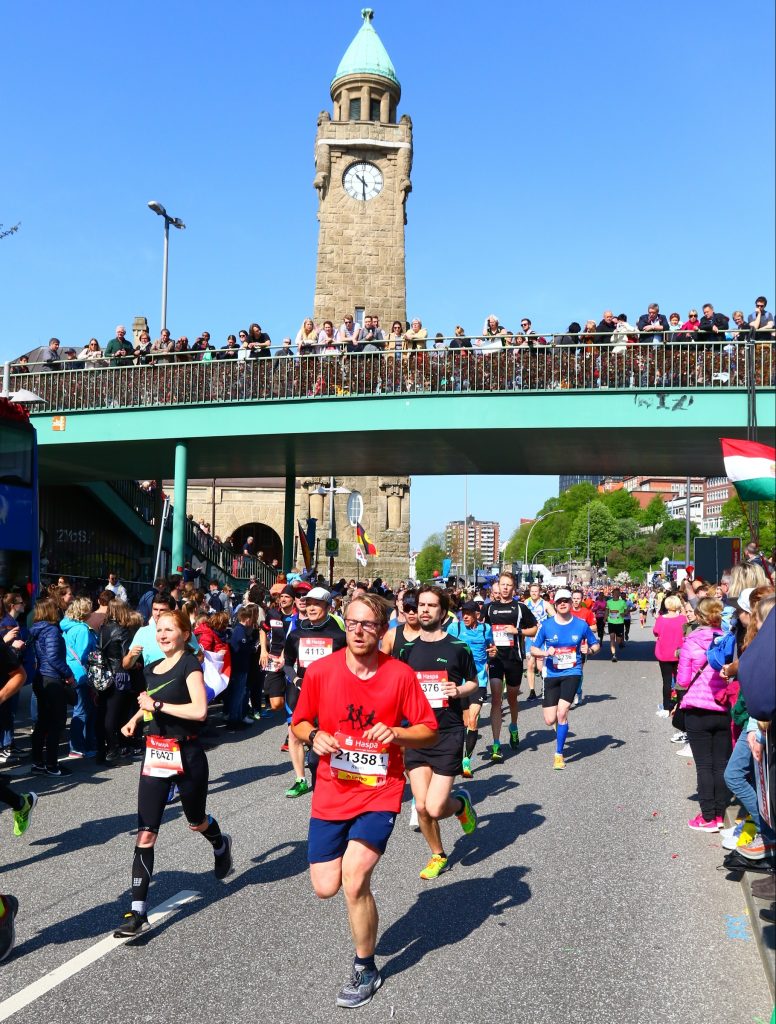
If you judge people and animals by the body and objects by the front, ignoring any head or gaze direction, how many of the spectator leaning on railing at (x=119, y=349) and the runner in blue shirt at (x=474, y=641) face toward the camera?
2

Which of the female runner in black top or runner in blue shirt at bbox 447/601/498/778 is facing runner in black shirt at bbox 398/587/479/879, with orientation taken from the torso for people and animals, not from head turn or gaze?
the runner in blue shirt

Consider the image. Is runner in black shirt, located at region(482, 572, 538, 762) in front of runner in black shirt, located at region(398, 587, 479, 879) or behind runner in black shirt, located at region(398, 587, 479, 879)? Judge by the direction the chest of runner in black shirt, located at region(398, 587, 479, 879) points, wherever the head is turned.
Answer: behind

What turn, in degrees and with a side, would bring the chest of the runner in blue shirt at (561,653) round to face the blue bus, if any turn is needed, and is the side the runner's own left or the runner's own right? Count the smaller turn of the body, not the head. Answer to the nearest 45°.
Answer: approximately 90° to the runner's own right

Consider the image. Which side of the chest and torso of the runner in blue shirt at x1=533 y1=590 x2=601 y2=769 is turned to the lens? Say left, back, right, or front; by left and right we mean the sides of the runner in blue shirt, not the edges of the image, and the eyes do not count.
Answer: front

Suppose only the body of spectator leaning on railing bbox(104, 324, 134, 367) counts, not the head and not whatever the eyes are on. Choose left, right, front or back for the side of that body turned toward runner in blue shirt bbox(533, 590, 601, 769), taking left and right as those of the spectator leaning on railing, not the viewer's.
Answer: front

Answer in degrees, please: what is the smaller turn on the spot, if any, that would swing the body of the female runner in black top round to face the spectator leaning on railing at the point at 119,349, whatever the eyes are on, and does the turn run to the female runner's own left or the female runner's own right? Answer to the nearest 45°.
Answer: approximately 135° to the female runner's own right

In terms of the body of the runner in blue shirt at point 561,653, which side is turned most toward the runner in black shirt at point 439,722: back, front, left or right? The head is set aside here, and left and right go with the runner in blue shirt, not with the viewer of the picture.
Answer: front

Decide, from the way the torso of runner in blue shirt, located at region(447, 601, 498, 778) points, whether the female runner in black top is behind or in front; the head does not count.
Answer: in front
